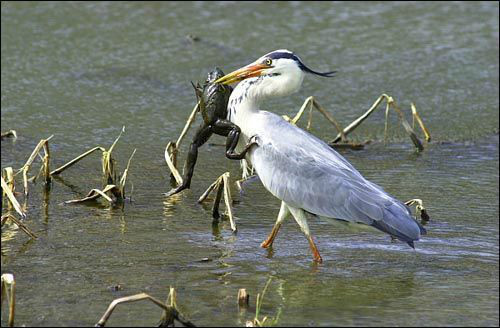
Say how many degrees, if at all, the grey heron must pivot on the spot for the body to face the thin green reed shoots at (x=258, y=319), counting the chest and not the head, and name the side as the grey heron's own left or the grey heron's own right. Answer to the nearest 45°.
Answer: approximately 90° to the grey heron's own left

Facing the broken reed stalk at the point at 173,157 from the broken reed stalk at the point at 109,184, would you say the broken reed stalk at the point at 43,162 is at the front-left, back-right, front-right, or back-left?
back-left

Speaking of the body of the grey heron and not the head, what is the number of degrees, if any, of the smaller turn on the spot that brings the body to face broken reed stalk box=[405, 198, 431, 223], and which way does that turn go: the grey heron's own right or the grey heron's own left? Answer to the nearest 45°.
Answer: approximately 135° to the grey heron's own right

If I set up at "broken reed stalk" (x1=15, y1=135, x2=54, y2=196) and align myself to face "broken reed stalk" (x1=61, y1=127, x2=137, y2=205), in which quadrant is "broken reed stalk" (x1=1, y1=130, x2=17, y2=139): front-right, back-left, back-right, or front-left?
back-left

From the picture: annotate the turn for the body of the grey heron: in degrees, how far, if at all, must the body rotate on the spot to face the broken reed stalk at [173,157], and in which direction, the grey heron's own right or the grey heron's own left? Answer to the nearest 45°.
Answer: approximately 45° to the grey heron's own right

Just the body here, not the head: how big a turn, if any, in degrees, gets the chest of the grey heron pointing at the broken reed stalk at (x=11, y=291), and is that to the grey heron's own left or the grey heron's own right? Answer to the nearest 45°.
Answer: approximately 45° to the grey heron's own left

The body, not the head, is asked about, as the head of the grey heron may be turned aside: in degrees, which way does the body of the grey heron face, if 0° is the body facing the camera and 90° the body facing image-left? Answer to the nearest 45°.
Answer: approximately 90°
